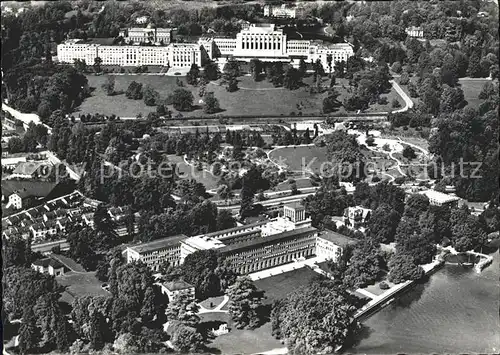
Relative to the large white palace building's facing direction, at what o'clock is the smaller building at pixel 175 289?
The smaller building is roughly at 12 o'clock from the large white palace building.

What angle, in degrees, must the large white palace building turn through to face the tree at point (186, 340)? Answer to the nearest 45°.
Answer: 0° — it already faces it

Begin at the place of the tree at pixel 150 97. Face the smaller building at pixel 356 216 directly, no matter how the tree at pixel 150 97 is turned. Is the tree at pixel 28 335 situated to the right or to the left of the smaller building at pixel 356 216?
right

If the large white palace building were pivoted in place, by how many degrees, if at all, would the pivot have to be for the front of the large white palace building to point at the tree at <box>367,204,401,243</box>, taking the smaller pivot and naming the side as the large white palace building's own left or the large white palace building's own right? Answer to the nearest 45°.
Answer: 0° — it already faces it

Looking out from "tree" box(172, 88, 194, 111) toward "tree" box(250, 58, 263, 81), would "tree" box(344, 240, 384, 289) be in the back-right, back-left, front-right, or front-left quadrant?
back-right

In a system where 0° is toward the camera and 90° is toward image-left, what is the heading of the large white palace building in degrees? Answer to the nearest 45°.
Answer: approximately 0°

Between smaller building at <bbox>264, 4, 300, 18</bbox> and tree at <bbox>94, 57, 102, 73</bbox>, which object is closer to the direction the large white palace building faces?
the tree

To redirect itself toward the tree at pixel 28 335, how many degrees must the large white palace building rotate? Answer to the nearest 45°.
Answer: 0° — it already faces it

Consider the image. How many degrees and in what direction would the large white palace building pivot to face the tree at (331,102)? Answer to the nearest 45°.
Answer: approximately 45° to its left

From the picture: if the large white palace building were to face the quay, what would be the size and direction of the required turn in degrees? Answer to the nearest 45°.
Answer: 0° — it already faces it

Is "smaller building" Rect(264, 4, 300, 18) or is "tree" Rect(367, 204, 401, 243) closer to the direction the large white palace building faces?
the tree

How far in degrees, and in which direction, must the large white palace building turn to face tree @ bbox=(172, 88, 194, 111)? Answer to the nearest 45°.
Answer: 0° — it already faces it
